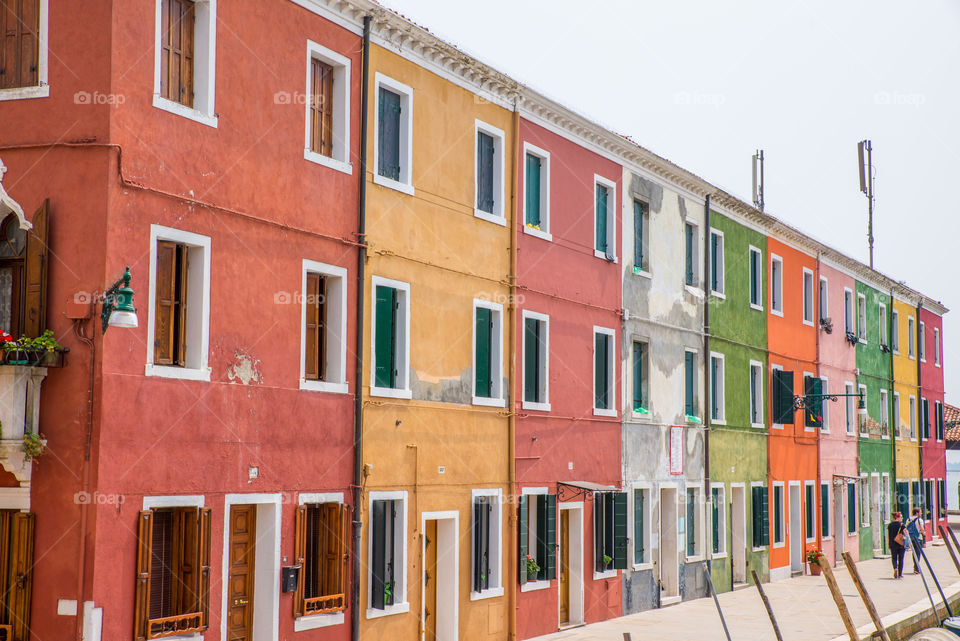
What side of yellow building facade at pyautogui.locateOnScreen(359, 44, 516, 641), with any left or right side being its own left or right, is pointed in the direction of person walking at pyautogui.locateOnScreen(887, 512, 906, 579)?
left

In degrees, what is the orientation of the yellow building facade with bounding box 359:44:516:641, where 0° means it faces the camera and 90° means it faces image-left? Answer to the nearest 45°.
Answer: approximately 315°

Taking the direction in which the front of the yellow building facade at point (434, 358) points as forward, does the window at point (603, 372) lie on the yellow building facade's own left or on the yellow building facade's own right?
on the yellow building facade's own left

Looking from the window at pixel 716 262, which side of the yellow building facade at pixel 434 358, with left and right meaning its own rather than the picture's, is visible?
left

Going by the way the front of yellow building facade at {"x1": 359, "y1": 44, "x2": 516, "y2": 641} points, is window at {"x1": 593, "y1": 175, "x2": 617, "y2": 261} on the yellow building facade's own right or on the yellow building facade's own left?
on the yellow building facade's own left

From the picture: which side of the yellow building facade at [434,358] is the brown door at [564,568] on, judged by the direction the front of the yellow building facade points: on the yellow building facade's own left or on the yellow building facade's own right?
on the yellow building facade's own left

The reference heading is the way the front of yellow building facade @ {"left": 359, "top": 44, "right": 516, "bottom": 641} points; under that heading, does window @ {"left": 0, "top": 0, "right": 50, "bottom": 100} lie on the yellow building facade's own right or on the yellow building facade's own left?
on the yellow building facade's own right

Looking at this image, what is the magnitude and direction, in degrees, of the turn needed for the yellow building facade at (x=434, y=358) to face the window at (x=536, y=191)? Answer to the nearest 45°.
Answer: approximately 90° to its left
